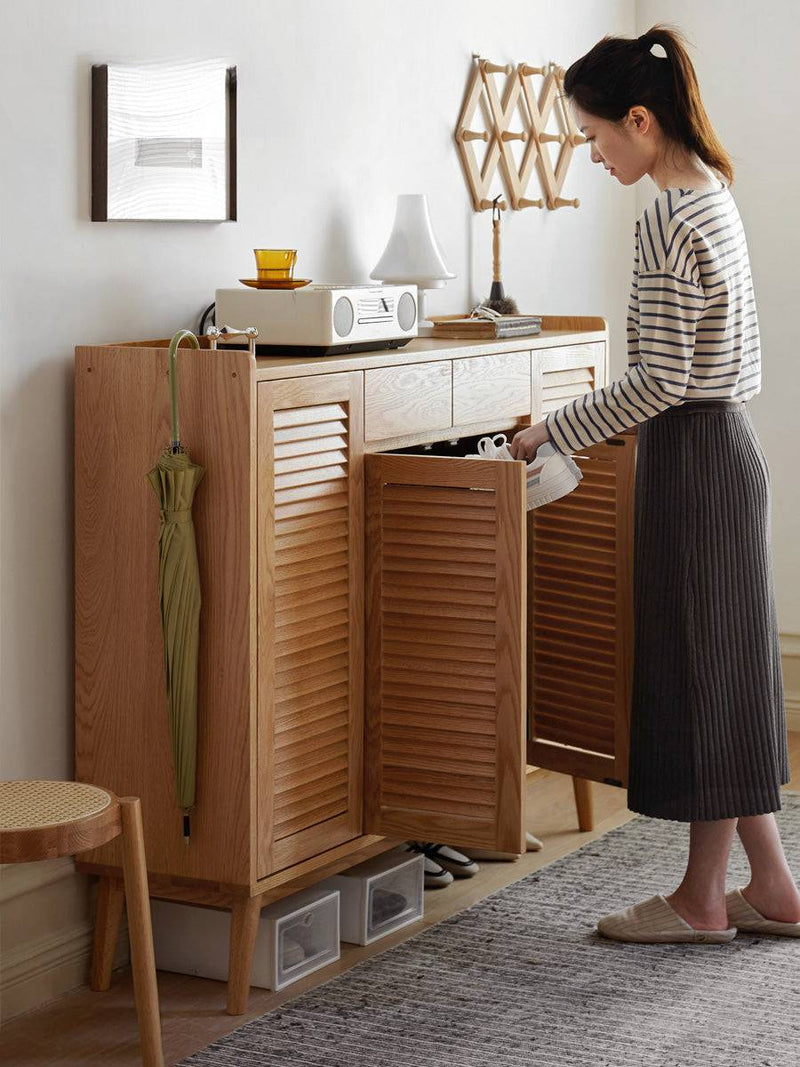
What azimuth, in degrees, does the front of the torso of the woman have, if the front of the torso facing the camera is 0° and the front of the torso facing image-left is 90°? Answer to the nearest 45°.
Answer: approximately 90°

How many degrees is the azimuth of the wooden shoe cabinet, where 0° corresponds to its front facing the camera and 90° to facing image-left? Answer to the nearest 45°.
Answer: approximately 315°

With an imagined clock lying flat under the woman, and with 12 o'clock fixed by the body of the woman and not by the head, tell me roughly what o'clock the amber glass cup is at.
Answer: The amber glass cup is roughly at 12 o'clock from the woman.

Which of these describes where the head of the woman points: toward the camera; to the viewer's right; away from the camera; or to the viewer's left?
to the viewer's left

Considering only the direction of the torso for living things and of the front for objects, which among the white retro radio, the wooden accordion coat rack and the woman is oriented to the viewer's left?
the woman
